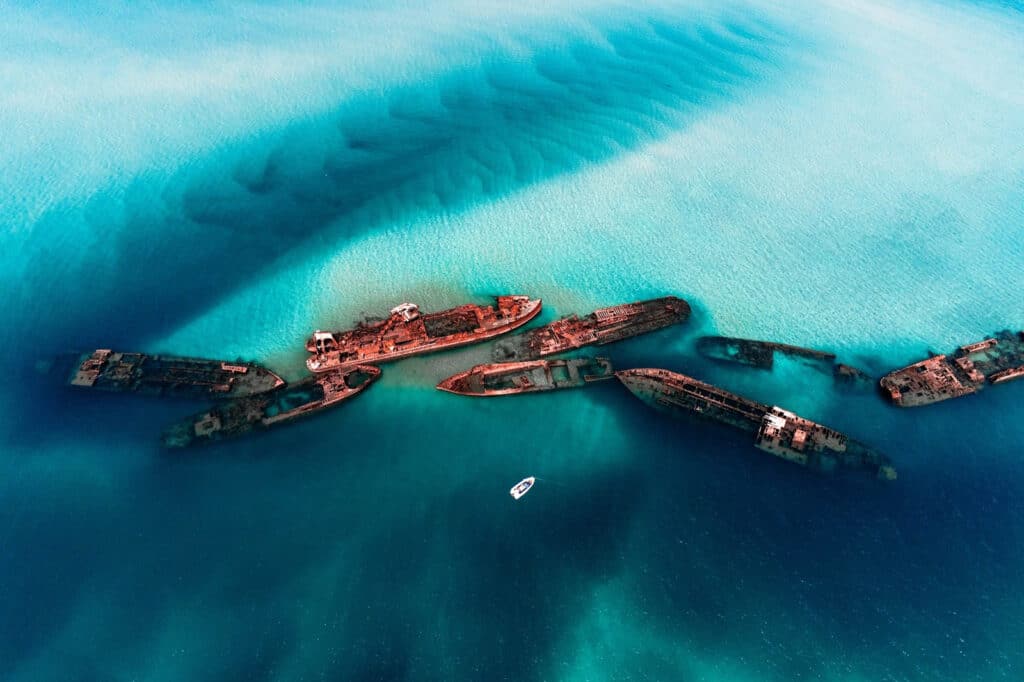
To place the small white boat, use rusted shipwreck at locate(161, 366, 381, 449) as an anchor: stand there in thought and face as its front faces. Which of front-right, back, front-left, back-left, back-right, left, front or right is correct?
front-right

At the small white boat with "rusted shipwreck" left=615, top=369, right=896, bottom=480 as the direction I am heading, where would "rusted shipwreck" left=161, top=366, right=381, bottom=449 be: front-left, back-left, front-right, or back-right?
back-left

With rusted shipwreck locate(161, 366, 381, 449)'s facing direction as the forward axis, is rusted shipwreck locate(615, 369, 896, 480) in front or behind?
in front

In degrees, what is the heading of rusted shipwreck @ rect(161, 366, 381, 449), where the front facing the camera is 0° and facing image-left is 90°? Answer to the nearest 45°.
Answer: approximately 270°

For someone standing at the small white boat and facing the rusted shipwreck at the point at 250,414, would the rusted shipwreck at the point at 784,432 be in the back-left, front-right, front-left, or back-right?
back-right
